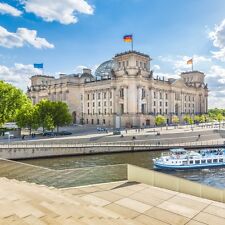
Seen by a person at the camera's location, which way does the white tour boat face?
facing to the left of the viewer
